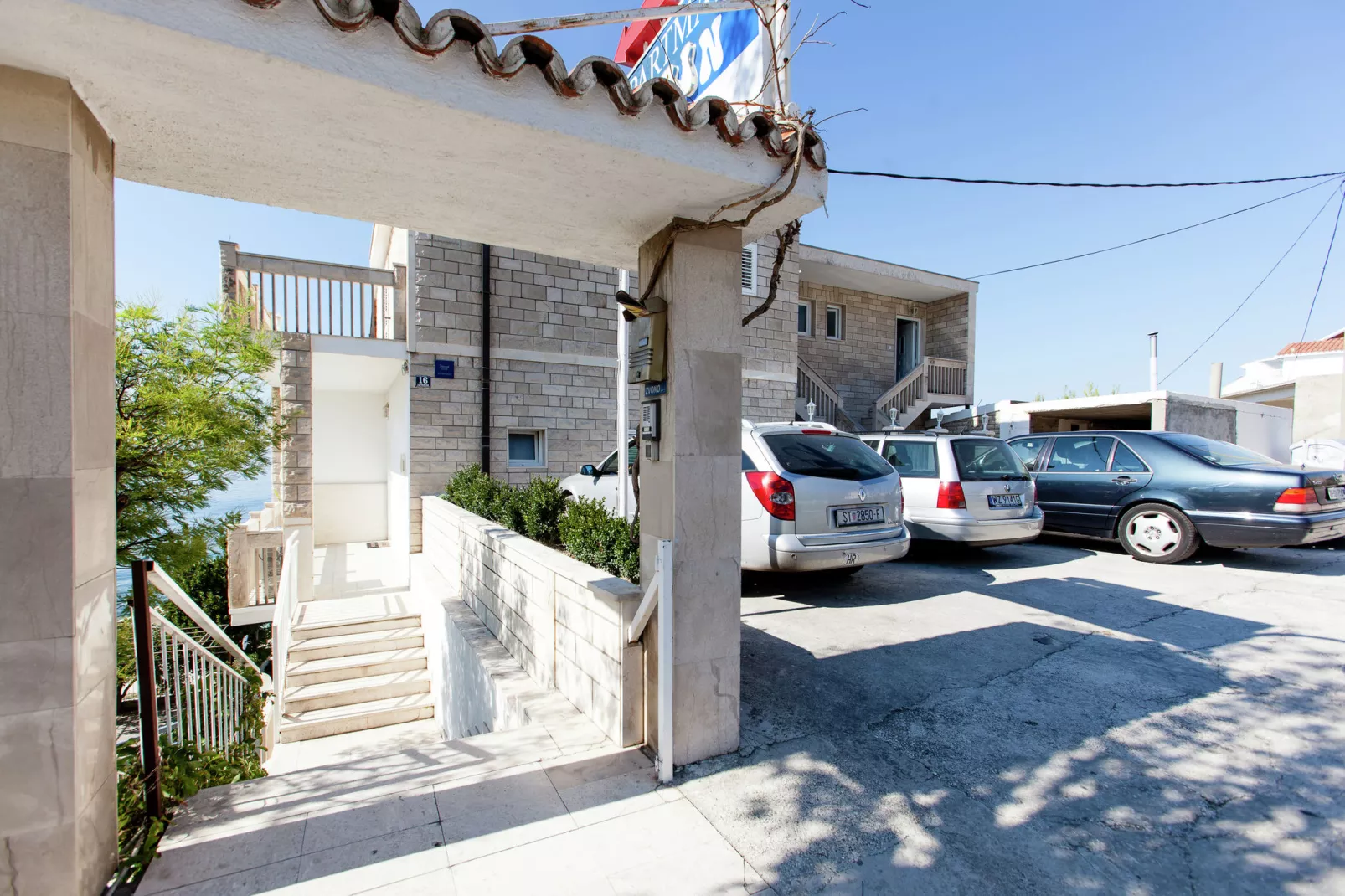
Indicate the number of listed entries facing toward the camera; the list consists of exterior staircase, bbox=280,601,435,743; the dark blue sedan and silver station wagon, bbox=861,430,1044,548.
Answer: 1

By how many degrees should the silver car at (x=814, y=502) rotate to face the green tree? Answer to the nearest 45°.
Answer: approximately 45° to its left

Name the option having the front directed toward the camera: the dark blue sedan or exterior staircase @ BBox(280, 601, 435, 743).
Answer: the exterior staircase

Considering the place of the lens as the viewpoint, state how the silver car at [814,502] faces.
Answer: facing away from the viewer and to the left of the viewer

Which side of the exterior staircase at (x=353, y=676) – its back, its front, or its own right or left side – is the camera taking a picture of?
front

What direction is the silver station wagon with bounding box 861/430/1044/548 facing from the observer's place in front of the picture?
facing away from the viewer and to the left of the viewer

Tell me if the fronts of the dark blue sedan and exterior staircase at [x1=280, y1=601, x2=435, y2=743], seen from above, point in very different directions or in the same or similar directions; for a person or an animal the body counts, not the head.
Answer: very different directions

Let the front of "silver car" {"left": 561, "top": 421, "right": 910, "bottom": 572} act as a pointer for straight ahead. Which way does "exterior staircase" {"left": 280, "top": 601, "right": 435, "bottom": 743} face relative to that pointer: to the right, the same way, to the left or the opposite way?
the opposite way

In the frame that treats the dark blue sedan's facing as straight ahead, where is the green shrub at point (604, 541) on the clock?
The green shrub is roughly at 10 o'clock from the dark blue sedan.

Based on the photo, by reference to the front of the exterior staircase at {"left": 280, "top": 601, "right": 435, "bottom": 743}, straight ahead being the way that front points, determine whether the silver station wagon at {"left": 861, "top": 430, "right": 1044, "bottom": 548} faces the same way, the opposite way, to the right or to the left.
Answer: the opposite way

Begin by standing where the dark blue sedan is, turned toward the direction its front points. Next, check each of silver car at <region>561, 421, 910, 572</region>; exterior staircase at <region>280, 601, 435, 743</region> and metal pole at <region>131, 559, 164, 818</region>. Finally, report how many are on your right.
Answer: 0

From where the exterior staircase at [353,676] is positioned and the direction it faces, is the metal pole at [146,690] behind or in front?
in front

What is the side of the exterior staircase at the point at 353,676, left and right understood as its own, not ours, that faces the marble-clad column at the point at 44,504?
front

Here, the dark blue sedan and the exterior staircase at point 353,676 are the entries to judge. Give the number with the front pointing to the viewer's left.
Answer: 1

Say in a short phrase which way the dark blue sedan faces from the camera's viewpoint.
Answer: facing to the left of the viewer

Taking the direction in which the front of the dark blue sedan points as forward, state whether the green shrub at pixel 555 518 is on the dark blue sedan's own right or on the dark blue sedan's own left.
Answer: on the dark blue sedan's own left

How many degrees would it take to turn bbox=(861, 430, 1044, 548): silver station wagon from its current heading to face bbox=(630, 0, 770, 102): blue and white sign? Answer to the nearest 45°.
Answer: approximately 135° to its left
